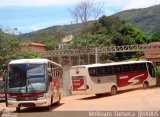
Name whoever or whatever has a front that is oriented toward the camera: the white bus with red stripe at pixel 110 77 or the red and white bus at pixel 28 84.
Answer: the red and white bus

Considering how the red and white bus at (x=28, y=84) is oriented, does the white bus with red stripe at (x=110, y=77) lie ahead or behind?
behind

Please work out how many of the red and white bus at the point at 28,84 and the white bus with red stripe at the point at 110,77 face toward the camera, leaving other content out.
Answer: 1

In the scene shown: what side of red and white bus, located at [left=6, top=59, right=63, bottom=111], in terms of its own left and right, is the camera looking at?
front
